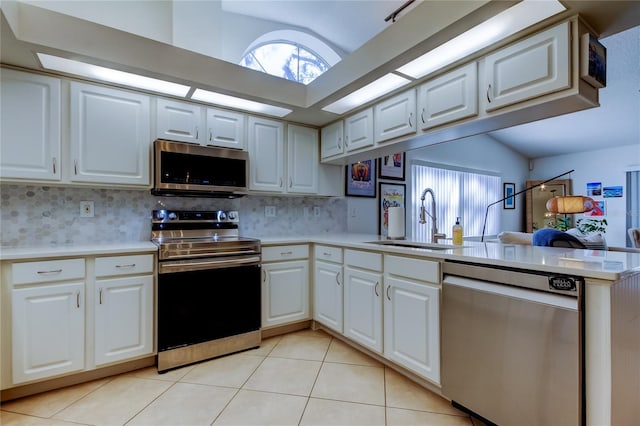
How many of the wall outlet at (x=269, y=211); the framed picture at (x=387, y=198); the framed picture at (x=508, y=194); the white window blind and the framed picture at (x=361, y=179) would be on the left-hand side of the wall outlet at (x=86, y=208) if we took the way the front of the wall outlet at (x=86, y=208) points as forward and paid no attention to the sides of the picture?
5

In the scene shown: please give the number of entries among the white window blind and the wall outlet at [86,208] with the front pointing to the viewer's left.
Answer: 0

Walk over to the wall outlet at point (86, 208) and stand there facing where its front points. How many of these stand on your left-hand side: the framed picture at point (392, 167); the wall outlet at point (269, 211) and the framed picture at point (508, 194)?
3

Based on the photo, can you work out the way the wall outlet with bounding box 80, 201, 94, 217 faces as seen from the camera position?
facing the viewer

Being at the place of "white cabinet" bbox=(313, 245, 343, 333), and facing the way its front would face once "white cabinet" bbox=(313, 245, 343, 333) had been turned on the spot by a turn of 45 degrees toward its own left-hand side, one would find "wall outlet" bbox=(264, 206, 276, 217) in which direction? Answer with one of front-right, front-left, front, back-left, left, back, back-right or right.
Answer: back-right

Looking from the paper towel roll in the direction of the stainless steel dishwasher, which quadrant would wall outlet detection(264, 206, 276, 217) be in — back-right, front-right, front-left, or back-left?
back-right

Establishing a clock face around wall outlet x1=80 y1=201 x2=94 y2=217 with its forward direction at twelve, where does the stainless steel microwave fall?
The stainless steel microwave is roughly at 10 o'clock from the wall outlet.

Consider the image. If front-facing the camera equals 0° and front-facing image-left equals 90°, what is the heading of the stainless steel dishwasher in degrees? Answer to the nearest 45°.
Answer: approximately 45°

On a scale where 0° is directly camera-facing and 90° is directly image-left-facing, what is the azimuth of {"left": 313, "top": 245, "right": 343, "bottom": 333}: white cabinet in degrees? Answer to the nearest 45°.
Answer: approximately 45°

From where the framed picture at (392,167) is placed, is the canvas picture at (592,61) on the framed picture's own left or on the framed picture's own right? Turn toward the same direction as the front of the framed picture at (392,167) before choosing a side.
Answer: on the framed picture's own left
